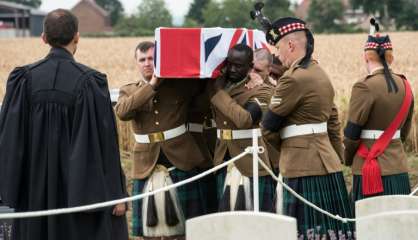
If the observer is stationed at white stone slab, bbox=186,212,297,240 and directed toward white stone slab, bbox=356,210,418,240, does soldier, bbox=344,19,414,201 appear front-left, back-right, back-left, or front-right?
front-left

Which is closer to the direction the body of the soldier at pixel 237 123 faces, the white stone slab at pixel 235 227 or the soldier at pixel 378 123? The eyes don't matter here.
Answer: the white stone slab

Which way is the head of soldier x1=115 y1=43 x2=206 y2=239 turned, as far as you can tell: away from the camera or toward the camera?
toward the camera

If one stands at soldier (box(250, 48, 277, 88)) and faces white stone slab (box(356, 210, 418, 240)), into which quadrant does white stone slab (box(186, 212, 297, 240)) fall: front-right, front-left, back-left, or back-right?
front-right

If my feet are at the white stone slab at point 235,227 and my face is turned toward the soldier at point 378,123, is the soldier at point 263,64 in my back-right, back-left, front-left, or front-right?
front-left

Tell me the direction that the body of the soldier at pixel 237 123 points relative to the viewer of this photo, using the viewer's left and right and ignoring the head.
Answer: facing the viewer and to the left of the viewer

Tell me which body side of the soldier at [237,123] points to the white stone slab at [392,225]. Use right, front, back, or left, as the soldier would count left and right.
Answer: left

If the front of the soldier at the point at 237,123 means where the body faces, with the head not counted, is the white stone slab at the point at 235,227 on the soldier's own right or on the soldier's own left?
on the soldier's own left

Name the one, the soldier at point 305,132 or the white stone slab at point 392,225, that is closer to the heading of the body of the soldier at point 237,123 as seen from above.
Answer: the white stone slab

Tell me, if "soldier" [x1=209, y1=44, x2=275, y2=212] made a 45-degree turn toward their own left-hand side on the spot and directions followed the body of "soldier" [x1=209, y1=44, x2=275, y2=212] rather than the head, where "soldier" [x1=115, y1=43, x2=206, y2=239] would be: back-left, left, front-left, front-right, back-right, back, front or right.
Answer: right

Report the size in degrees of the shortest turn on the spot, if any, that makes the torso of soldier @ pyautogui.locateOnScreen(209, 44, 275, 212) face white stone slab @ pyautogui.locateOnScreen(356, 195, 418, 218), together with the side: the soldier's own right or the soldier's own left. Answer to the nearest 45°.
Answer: approximately 90° to the soldier's own left

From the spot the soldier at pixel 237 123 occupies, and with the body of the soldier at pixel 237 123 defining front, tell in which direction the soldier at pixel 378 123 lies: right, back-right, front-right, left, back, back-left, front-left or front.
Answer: back-left
